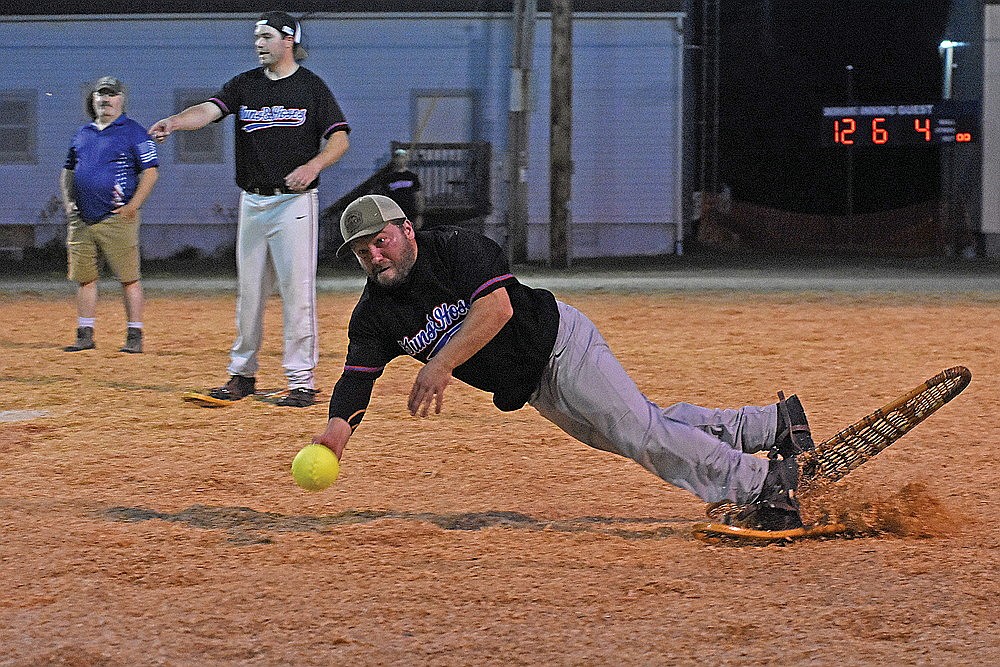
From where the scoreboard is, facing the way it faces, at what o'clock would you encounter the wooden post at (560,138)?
The wooden post is roughly at 2 o'clock from the scoreboard.

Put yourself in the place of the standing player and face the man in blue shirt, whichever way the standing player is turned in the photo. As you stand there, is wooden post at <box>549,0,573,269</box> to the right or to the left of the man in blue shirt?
right

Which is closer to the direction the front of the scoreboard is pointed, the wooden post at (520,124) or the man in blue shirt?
the man in blue shirt

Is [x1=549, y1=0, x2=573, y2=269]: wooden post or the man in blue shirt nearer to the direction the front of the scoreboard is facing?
the man in blue shirt

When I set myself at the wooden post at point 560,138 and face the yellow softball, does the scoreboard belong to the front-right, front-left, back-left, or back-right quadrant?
back-left

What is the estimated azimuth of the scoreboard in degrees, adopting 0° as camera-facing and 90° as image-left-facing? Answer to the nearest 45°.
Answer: approximately 0°

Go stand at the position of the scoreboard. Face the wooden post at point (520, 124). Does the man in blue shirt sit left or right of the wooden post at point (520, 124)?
left

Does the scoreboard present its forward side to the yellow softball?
yes

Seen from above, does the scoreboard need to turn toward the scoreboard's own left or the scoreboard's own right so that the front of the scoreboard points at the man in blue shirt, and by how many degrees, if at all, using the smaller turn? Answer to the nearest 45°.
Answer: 0° — it already faces them
